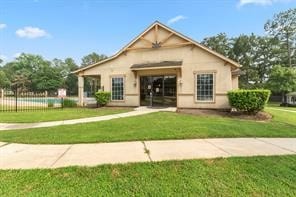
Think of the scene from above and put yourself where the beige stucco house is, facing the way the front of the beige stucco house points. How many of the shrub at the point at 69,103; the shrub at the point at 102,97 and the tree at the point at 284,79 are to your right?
2

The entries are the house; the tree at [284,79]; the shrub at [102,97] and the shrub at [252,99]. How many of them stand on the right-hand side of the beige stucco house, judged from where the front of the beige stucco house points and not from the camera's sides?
1

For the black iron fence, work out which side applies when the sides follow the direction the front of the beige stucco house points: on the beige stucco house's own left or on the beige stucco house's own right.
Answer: on the beige stucco house's own right

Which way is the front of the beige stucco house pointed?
toward the camera

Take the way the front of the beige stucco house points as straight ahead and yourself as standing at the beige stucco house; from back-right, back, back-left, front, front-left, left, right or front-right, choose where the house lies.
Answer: back-left

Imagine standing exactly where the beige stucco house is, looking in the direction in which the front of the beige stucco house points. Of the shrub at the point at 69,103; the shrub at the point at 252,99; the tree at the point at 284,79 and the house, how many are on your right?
1

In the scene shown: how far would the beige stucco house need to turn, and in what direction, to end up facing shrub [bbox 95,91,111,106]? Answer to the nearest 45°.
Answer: approximately 90° to its right

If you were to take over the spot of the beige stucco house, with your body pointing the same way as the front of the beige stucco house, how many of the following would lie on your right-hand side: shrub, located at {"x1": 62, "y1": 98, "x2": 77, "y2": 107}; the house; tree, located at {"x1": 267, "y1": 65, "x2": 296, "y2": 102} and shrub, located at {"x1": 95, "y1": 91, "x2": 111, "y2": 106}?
2

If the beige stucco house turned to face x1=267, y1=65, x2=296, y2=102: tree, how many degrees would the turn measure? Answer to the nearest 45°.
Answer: approximately 135° to its left

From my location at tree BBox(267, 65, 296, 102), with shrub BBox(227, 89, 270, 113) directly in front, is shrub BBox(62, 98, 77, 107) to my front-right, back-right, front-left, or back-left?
front-right

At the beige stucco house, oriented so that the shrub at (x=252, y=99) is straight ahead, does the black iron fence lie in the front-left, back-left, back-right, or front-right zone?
back-right

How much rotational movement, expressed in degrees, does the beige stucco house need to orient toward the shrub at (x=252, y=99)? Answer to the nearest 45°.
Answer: approximately 45° to its left

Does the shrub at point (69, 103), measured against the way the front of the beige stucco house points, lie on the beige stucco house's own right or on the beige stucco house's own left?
on the beige stucco house's own right

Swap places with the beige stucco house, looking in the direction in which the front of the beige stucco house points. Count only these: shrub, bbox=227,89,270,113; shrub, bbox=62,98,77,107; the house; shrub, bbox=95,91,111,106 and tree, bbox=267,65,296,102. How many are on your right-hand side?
2
